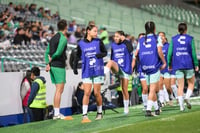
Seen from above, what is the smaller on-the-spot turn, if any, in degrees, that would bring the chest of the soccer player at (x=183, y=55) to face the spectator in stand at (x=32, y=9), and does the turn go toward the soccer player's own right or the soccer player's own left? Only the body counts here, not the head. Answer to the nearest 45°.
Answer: approximately 45° to the soccer player's own left

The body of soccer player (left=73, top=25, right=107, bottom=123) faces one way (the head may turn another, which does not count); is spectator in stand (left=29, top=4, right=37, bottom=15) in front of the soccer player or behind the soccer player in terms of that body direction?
behind

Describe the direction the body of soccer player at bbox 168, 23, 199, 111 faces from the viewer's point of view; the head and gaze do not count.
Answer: away from the camera

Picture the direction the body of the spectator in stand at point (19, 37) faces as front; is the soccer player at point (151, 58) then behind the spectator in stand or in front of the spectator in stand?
in front

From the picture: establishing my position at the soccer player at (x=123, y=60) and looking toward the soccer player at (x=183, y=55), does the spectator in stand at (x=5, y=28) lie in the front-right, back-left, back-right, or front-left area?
back-left
